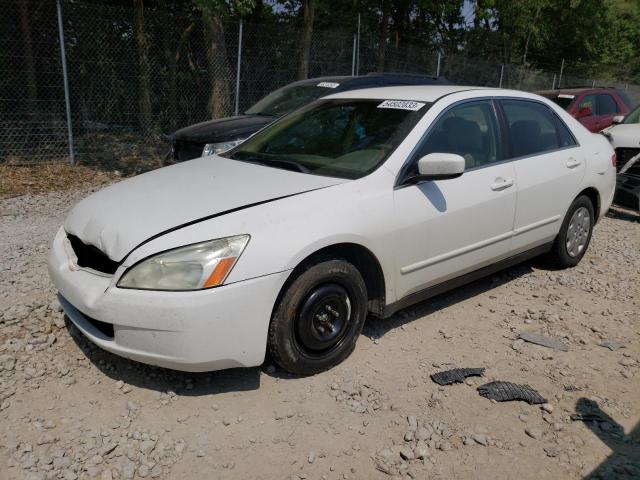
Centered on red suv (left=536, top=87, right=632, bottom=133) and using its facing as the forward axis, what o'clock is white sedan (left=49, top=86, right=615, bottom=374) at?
The white sedan is roughly at 11 o'clock from the red suv.

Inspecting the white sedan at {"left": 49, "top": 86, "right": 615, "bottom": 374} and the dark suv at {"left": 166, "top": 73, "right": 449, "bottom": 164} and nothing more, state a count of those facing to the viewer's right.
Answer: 0

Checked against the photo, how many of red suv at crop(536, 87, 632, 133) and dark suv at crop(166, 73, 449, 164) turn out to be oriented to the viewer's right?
0

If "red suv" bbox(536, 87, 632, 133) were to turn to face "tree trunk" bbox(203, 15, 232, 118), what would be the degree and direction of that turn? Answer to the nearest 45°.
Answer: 0° — it already faces it

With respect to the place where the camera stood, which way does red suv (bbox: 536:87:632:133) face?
facing the viewer and to the left of the viewer

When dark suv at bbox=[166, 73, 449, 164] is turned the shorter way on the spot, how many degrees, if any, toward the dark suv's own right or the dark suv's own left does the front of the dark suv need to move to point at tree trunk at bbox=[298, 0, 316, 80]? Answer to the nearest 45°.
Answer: approximately 135° to the dark suv's own right

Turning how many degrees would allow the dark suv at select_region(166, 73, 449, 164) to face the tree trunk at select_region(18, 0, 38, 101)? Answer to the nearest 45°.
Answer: approximately 90° to its right

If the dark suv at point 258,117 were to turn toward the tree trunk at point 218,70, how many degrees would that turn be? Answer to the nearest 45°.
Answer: approximately 135° to its right

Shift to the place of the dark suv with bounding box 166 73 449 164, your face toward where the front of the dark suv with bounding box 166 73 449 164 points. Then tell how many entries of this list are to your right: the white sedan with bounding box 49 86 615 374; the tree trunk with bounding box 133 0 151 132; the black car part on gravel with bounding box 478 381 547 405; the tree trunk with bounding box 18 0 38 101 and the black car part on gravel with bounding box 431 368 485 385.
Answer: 2
